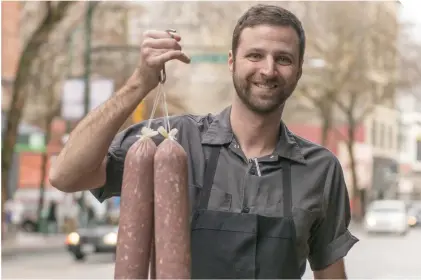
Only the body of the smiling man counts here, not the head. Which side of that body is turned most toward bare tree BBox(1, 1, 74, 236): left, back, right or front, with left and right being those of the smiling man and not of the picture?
back

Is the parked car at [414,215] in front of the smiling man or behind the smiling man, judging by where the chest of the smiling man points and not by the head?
behind

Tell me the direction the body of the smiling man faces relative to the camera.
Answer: toward the camera

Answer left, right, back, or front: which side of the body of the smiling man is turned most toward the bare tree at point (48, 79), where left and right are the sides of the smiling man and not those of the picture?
back

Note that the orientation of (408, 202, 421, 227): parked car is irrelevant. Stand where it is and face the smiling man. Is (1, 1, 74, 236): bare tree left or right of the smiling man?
right

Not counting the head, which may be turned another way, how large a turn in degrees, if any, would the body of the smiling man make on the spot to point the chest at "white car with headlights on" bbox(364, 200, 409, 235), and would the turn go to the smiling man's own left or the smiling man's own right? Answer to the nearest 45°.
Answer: approximately 180°

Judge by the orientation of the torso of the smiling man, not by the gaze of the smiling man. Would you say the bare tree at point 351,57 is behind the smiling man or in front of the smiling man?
behind

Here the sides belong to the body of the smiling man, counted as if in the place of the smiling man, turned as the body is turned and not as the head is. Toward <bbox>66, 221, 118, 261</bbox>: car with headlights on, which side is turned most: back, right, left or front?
back
